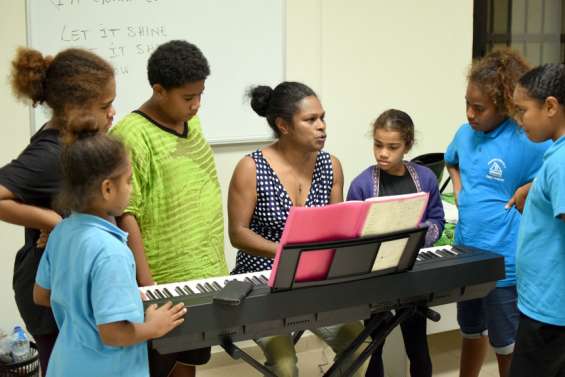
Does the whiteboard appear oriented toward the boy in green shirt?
yes

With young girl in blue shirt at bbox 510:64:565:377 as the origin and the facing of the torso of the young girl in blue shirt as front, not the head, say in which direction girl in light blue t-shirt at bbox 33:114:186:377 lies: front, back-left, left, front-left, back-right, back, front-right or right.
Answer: front-left

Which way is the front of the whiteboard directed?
toward the camera

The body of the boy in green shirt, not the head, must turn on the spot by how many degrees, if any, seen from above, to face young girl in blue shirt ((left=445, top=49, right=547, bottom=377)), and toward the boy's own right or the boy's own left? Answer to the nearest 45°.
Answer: approximately 45° to the boy's own left

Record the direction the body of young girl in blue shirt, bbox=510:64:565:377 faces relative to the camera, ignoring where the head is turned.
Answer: to the viewer's left

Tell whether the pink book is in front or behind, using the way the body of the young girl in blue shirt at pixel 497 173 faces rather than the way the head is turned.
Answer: in front

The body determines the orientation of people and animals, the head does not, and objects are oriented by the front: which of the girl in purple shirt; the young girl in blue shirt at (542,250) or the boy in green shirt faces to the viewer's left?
the young girl in blue shirt

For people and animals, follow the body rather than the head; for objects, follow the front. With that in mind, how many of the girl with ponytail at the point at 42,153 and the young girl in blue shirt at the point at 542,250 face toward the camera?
0

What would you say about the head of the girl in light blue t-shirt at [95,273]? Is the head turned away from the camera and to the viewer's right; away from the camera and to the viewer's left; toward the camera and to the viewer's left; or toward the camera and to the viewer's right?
away from the camera and to the viewer's right

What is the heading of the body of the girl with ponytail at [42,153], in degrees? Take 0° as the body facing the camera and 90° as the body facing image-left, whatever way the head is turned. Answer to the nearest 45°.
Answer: approximately 270°
